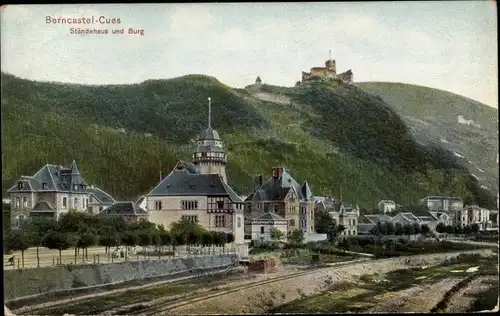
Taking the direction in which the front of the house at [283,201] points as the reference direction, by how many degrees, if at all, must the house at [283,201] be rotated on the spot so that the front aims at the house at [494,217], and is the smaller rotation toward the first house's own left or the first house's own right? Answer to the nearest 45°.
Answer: approximately 45° to the first house's own left

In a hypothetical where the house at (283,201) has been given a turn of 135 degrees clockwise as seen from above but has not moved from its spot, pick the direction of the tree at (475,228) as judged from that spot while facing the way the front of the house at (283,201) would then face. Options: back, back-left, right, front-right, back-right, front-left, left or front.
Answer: back

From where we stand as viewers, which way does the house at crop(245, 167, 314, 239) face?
facing the viewer and to the right of the viewer
